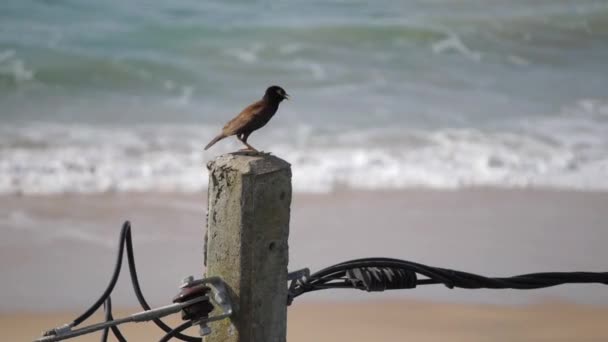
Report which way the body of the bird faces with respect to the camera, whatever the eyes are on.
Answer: to the viewer's right

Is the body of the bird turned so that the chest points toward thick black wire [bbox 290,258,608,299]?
yes
